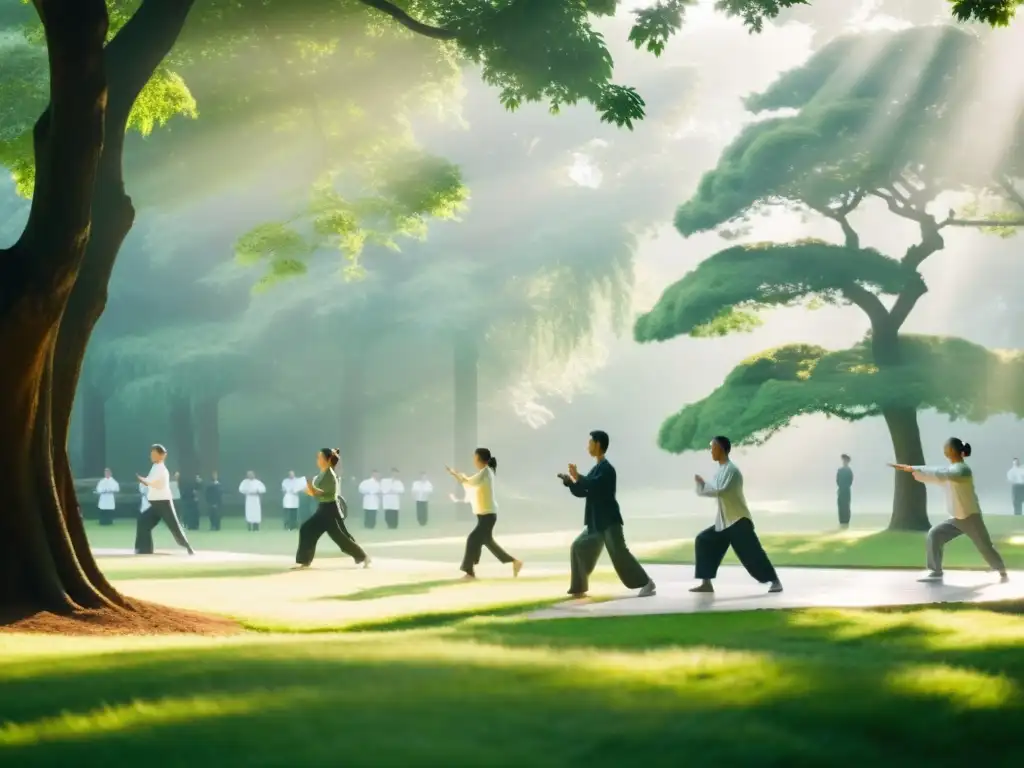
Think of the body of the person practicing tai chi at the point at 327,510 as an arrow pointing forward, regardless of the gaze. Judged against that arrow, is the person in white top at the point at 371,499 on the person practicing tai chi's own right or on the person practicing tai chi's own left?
on the person practicing tai chi's own right

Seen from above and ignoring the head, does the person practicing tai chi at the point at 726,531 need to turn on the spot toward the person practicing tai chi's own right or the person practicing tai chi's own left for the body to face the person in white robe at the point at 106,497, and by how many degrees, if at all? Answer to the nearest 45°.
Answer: approximately 45° to the person practicing tai chi's own right

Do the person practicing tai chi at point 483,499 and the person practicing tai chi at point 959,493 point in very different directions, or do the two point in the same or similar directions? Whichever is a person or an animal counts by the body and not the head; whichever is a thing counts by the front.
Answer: same or similar directions

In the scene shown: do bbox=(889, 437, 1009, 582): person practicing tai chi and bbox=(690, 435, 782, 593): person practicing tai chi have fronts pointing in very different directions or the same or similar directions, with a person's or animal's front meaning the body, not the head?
same or similar directions

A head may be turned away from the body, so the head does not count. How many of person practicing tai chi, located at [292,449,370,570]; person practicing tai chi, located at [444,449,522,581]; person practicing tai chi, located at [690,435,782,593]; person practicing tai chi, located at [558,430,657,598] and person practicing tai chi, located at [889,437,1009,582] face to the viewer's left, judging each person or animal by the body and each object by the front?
5

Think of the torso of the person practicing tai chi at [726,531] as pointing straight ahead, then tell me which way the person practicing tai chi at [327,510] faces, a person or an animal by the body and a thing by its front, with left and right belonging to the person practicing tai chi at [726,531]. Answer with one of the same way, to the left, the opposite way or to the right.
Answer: the same way

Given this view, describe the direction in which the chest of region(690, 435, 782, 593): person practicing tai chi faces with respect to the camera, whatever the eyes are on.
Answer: to the viewer's left

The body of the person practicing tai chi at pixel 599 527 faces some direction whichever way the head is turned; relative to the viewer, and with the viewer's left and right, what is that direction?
facing to the left of the viewer

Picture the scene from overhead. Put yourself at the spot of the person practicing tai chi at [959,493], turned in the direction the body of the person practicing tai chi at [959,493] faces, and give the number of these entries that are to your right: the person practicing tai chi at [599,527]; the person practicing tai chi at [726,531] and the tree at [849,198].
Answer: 1

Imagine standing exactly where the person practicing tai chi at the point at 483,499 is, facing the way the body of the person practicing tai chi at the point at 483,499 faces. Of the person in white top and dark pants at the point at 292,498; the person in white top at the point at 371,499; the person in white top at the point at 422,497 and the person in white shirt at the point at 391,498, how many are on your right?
4

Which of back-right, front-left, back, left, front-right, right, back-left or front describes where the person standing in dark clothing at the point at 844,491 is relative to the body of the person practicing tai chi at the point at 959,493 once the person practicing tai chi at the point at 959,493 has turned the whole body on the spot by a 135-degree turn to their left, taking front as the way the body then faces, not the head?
back-left

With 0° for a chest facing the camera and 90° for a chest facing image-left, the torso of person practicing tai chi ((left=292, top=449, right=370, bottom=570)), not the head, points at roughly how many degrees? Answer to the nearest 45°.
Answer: approximately 90°

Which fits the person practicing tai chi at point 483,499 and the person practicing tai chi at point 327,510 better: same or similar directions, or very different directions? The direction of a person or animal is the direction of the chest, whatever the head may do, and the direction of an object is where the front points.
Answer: same or similar directions

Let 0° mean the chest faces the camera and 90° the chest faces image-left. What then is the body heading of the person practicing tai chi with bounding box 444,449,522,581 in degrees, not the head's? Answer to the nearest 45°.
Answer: approximately 90°

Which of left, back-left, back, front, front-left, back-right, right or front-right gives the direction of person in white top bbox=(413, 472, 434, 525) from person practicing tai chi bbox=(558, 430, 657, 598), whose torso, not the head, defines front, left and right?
right

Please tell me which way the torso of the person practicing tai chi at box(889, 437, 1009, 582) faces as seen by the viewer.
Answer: to the viewer's left
